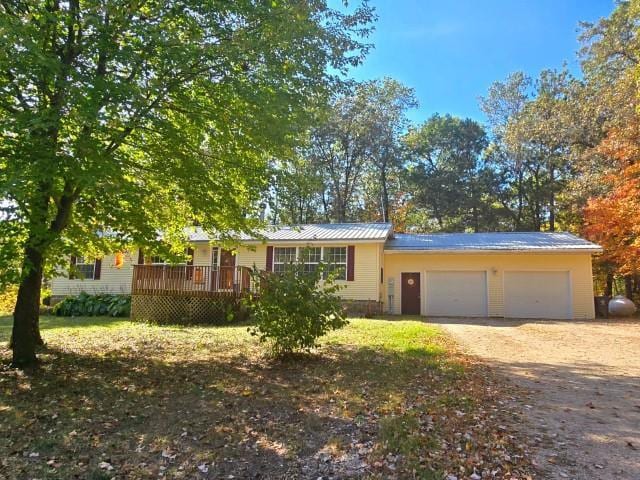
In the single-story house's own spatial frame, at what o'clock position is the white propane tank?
The white propane tank is roughly at 9 o'clock from the single-story house.

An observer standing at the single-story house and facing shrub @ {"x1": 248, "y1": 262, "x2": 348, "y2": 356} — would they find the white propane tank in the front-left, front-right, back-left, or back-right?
back-left

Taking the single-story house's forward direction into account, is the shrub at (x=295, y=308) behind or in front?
in front

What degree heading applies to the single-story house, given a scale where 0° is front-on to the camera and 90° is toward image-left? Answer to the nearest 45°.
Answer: approximately 0°

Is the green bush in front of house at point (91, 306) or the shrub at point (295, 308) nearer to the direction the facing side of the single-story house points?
the shrub

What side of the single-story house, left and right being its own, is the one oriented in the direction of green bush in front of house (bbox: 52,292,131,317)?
right
